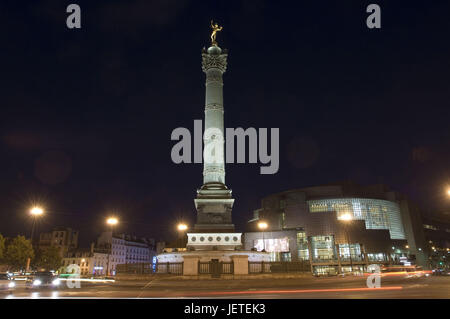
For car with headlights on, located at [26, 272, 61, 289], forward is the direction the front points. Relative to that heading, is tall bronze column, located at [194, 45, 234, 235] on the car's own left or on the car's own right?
on the car's own left

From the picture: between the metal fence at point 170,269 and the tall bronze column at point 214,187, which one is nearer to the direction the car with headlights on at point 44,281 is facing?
the metal fence

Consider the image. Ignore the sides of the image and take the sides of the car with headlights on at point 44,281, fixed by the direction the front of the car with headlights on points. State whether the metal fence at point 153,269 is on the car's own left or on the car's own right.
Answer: on the car's own left

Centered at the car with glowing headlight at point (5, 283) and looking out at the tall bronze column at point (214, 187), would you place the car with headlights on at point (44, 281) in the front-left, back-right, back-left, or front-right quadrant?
front-right

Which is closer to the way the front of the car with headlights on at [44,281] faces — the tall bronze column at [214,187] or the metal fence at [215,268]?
the metal fence
